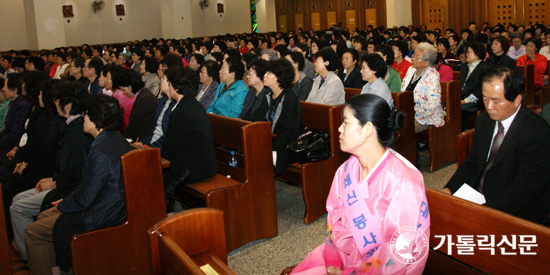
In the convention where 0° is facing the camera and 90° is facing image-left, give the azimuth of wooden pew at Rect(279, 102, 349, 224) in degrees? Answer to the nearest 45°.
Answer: approximately 45°

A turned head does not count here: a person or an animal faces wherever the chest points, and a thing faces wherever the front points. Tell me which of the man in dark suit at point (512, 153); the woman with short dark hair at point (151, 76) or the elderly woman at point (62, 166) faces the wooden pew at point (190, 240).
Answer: the man in dark suit

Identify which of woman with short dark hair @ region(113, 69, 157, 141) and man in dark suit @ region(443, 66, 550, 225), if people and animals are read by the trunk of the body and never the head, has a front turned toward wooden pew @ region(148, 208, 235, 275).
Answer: the man in dark suit

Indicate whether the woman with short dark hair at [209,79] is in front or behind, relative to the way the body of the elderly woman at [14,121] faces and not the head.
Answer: behind

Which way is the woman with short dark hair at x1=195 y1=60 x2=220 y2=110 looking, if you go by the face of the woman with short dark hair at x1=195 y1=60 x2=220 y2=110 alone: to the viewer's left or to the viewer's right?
to the viewer's left

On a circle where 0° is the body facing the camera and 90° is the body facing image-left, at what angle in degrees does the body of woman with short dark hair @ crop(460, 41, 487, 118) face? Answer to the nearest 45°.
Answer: approximately 45°

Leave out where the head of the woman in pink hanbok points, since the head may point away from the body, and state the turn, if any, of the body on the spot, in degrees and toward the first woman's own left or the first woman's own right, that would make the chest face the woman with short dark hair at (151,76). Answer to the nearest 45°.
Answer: approximately 90° to the first woman's own right

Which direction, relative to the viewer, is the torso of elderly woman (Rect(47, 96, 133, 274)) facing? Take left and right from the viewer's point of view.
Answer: facing to the left of the viewer

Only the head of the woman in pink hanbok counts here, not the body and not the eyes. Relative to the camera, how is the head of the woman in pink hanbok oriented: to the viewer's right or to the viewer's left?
to the viewer's left

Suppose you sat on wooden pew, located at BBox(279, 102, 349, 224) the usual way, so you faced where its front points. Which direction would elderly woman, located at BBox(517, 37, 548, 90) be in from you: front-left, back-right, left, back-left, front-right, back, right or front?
back

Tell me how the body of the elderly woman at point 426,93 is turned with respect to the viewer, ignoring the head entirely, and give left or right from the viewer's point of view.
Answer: facing to the left of the viewer
